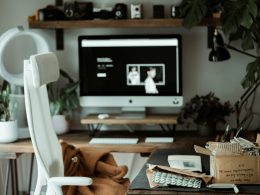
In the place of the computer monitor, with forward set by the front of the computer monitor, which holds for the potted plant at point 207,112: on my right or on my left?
on my left

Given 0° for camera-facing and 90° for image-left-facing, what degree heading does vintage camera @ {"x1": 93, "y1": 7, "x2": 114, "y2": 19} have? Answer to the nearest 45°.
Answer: approximately 0°

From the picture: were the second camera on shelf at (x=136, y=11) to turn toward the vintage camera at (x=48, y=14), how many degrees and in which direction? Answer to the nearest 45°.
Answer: approximately 90° to its right

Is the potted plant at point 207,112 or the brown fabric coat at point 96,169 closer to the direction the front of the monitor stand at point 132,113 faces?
the brown fabric coat

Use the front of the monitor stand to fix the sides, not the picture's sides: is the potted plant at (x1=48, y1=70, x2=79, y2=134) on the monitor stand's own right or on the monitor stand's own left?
on the monitor stand's own right
